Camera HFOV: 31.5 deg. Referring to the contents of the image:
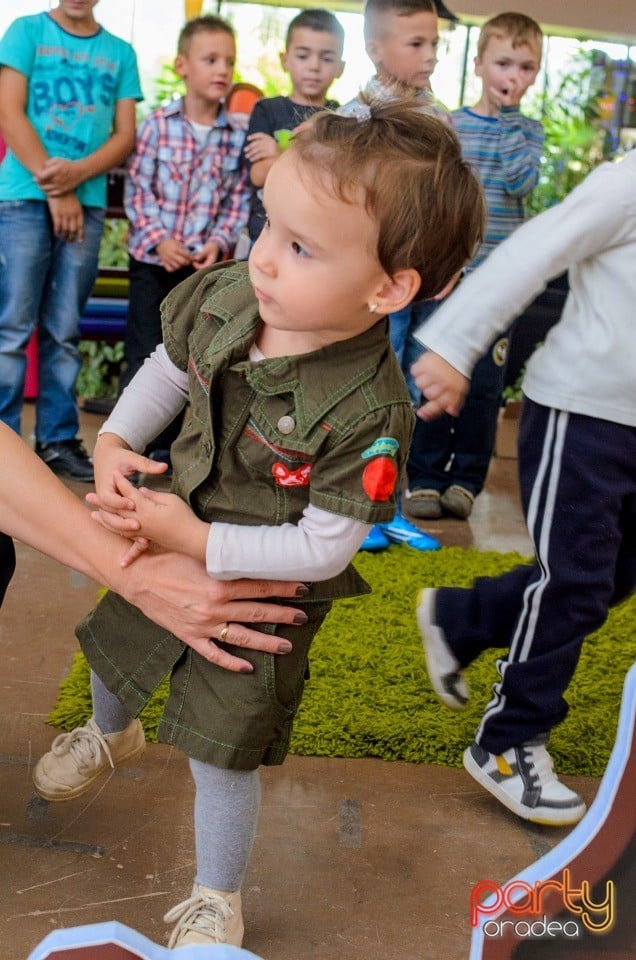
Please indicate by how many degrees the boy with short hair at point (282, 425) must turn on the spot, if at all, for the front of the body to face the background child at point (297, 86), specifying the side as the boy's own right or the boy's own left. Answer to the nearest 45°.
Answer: approximately 135° to the boy's own right

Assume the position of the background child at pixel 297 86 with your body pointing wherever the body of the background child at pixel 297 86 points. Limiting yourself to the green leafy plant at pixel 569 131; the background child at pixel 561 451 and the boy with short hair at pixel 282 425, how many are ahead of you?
2

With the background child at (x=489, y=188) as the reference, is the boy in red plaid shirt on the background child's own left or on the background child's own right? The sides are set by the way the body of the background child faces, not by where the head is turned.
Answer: on the background child's own right

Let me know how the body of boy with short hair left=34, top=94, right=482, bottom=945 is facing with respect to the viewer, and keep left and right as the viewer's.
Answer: facing the viewer and to the left of the viewer

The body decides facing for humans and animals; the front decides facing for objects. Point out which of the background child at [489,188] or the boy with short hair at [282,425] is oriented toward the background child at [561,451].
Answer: the background child at [489,188]

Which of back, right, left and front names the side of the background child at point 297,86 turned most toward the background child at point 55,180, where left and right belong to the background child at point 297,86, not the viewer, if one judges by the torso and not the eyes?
right

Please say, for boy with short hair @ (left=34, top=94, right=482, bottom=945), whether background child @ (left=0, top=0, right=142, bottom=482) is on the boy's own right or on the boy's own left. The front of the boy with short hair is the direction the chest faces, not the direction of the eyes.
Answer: on the boy's own right

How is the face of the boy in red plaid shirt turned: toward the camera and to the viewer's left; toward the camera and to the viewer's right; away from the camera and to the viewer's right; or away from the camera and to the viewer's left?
toward the camera and to the viewer's right

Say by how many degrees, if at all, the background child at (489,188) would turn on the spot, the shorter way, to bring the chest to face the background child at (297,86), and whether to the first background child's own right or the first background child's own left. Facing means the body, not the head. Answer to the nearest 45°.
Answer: approximately 90° to the first background child's own right

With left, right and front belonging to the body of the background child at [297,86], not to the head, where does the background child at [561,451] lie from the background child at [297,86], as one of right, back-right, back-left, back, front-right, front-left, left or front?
front

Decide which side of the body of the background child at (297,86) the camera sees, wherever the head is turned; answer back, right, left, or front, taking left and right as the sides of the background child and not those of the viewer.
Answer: front

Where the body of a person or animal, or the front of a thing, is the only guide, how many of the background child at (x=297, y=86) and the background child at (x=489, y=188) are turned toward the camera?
2

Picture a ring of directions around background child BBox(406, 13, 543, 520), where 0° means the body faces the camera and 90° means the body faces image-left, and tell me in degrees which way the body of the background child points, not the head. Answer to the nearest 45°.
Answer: approximately 0°

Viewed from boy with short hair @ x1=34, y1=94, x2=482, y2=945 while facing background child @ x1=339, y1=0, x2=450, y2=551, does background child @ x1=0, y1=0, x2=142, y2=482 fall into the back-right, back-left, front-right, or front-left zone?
front-left
